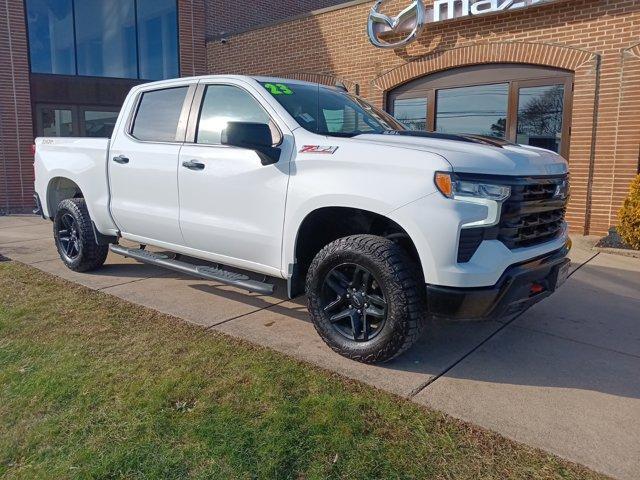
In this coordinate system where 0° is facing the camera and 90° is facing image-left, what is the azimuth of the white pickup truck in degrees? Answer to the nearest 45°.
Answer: approximately 315°

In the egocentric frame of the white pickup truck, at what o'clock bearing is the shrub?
The shrub is roughly at 9 o'clock from the white pickup truck.

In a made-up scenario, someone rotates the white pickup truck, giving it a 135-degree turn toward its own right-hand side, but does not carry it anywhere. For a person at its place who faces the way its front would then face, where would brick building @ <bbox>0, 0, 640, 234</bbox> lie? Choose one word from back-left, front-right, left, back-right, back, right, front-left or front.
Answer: right
